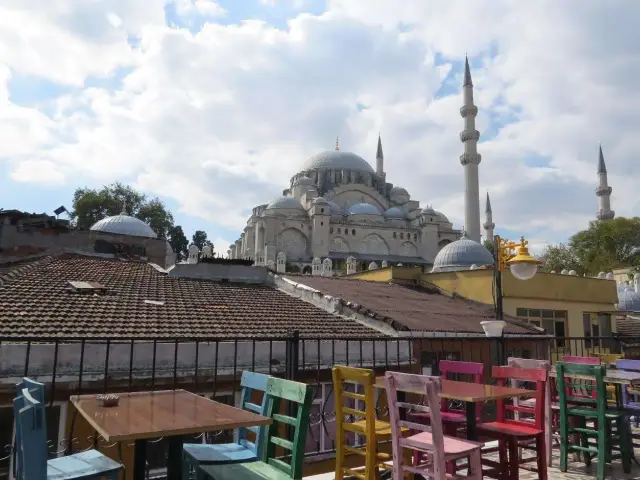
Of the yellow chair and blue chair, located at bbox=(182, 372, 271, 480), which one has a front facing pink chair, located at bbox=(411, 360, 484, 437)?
the yellow chair

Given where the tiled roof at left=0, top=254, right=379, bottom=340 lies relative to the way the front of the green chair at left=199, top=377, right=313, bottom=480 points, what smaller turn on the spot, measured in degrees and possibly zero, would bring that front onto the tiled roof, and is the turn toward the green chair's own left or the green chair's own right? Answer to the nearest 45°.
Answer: approximately 135° to the green chair's own right

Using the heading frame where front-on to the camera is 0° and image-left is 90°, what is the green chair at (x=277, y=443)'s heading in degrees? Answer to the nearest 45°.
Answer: approximately 45°

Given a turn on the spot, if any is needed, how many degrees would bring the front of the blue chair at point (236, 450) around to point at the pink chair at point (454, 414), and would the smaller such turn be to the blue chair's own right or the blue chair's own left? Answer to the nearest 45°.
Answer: approximately 180°

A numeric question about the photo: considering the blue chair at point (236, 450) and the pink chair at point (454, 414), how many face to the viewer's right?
0

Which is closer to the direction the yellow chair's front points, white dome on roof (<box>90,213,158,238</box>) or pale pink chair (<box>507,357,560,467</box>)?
the pale pink chair

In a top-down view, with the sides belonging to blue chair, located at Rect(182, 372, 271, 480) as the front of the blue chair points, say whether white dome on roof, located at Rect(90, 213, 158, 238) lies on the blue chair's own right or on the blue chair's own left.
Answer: on the blue chair's own right

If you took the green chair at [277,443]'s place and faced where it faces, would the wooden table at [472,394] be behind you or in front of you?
behind

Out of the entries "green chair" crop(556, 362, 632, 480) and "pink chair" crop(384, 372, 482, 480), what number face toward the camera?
0

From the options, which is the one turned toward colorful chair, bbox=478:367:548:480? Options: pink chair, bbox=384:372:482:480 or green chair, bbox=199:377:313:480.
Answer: the pink chair

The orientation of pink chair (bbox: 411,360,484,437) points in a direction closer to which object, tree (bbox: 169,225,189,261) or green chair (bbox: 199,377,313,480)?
the green chair

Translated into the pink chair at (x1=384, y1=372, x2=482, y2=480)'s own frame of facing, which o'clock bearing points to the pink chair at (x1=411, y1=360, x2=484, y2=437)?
the pink chair at (x1=411, y1=360, x2=484, y2=437) is roughly at 11 o'clock from the pink chair at (x1=384, y1=372, x2=482, y2=480).
